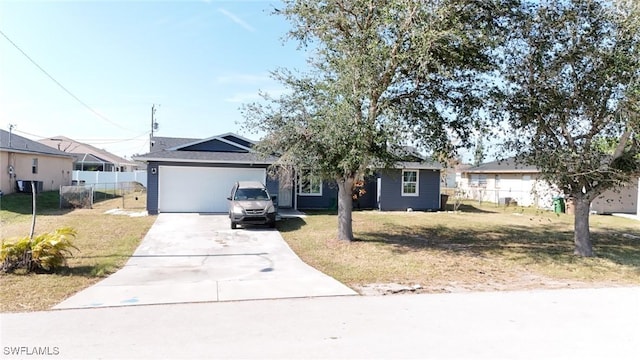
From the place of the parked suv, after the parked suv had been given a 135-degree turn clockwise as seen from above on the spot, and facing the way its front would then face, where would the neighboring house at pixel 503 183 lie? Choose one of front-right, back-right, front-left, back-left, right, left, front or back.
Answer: right

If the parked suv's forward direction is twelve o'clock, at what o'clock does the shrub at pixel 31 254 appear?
The shrub is roughly at 1 o'clock from the parked suv.

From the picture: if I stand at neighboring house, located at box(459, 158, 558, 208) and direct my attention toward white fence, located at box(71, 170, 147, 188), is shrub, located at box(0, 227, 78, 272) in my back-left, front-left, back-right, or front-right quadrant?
front-left

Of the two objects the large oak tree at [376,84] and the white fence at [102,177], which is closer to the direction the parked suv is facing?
the large oak tree

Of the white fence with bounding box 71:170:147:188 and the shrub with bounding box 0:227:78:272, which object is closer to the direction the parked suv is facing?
the shrub

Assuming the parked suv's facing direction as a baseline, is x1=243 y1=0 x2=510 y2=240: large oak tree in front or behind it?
in front

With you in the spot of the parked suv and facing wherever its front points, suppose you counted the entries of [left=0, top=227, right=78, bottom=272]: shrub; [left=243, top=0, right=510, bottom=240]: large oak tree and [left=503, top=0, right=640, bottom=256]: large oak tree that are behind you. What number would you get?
0

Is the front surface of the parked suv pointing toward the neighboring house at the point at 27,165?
no

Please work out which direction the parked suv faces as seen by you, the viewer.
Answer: facing the viewer

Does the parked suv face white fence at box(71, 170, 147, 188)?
no

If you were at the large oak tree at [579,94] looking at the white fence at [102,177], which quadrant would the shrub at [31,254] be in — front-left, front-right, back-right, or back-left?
front-left

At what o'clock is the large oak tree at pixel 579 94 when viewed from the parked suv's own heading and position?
The large oak tree is roughly at 10 o'clock from the parked suv.
